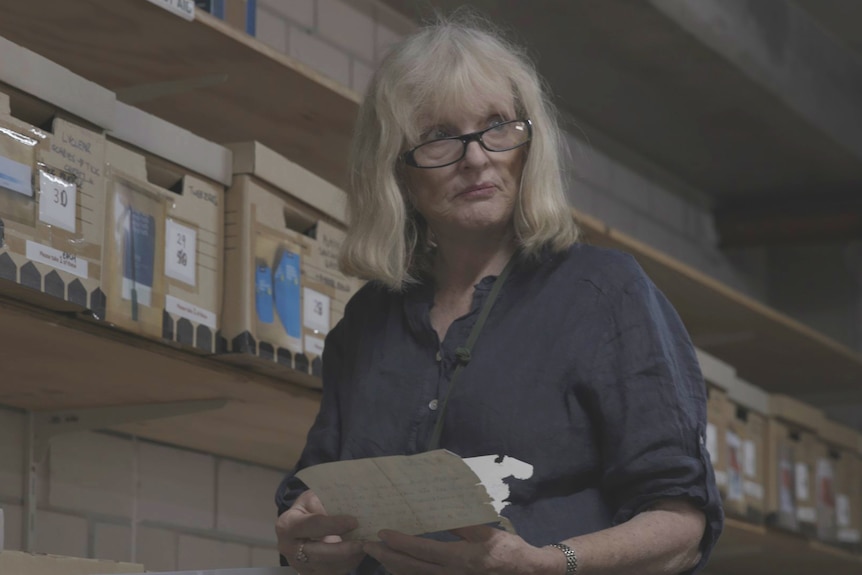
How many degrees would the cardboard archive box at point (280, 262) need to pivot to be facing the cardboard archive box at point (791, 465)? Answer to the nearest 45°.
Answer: approximately 90° to its left

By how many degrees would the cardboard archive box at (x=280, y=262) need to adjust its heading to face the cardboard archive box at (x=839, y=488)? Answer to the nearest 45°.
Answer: approximately 90° to its left

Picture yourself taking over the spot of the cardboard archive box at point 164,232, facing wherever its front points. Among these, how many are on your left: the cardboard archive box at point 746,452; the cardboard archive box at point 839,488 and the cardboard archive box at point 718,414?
3

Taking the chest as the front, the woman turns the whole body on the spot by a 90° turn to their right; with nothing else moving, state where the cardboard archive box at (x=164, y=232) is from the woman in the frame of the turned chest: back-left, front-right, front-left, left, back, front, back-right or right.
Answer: front

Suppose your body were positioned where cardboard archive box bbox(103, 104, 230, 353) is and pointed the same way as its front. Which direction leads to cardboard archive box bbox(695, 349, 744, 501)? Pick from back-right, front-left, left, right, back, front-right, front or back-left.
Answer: left

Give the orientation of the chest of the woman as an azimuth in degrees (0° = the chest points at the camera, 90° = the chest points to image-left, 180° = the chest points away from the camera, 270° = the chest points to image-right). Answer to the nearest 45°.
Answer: approximately 45°

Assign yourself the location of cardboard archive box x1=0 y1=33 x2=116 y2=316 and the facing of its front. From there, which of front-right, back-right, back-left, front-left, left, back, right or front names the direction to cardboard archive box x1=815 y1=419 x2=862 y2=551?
left

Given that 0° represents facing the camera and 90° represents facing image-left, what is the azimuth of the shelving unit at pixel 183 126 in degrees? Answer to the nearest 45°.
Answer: approximately 315°

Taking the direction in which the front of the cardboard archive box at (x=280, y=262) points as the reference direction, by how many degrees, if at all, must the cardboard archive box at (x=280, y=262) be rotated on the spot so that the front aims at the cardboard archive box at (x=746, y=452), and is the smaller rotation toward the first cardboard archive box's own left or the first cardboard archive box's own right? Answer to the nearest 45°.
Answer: approximately 90° to the first cardboard archive box's own left

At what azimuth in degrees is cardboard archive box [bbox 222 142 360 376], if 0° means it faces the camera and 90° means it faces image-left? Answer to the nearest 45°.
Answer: approximately 315°

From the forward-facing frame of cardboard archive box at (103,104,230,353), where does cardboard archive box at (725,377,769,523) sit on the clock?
cardboard archive box at (725,377,769,523) is roughly at 9 o'clock from cardboard archive box at (103,104,230,353).

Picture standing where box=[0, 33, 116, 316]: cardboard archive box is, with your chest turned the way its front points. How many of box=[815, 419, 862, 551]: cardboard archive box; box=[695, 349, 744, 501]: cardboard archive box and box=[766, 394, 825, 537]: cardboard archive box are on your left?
3

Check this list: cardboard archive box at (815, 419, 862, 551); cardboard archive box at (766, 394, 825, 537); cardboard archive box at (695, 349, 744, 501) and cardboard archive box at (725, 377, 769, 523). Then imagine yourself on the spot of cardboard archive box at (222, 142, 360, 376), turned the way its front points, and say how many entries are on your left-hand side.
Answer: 4

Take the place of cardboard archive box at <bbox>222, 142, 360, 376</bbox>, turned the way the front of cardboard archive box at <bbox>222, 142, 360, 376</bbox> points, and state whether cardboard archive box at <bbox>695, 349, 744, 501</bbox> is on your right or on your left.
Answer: on your left
